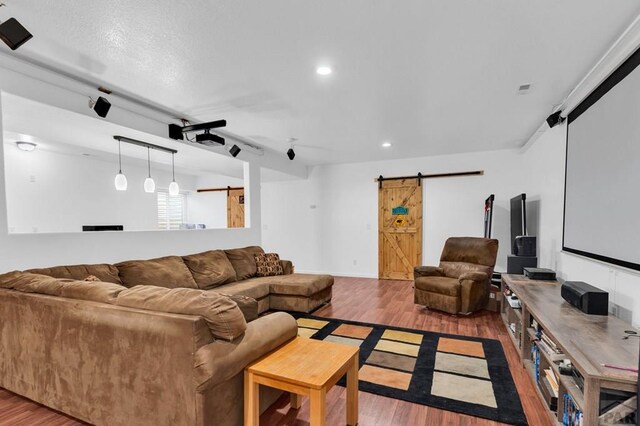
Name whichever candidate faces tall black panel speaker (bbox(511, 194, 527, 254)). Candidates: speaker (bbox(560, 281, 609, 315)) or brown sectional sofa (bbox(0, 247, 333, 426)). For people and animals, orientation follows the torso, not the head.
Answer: the brown sectional sofa

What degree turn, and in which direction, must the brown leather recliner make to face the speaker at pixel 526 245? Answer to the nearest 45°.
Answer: approximately 135° to its left

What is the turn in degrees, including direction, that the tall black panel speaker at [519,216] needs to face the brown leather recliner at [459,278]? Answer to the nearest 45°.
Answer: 0° — it already faces it

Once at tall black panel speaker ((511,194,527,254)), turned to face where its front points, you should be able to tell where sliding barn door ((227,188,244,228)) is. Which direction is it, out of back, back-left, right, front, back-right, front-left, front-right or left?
front-right

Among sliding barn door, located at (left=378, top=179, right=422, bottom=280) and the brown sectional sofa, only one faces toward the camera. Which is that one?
the sliding barn door

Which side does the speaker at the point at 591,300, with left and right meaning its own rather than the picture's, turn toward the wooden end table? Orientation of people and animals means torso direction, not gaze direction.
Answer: front

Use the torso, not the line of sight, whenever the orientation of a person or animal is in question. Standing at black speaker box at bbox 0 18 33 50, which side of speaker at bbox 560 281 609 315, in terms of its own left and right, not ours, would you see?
front

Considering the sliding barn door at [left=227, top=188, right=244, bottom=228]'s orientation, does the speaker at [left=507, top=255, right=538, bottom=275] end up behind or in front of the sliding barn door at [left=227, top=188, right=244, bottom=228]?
in front

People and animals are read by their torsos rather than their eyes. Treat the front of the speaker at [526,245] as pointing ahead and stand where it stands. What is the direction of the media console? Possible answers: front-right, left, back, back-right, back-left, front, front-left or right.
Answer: front-left

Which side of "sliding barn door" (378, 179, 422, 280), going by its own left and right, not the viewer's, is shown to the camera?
front

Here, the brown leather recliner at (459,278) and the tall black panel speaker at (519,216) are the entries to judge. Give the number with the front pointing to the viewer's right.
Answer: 0

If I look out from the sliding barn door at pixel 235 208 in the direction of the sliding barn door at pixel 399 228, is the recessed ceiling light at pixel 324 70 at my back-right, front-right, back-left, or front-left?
front-right

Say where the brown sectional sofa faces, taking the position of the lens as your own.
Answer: facing to the right of the viewer

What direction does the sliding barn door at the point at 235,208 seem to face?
toward the camera

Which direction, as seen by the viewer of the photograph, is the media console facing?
facing the viewer and to the left of the viewer

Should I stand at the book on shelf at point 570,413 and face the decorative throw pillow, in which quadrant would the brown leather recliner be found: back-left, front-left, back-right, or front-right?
front-right

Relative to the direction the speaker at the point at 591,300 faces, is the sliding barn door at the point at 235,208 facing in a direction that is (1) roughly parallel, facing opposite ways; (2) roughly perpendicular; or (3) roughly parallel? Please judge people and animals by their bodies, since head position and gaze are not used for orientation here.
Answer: roughly perpendicular

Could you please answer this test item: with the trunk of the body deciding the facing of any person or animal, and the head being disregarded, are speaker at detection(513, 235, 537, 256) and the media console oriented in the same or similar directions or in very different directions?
same or similar directions

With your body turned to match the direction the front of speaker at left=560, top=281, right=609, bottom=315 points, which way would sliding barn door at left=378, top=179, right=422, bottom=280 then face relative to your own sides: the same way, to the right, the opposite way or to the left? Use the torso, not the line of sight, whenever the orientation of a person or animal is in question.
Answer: to the left
